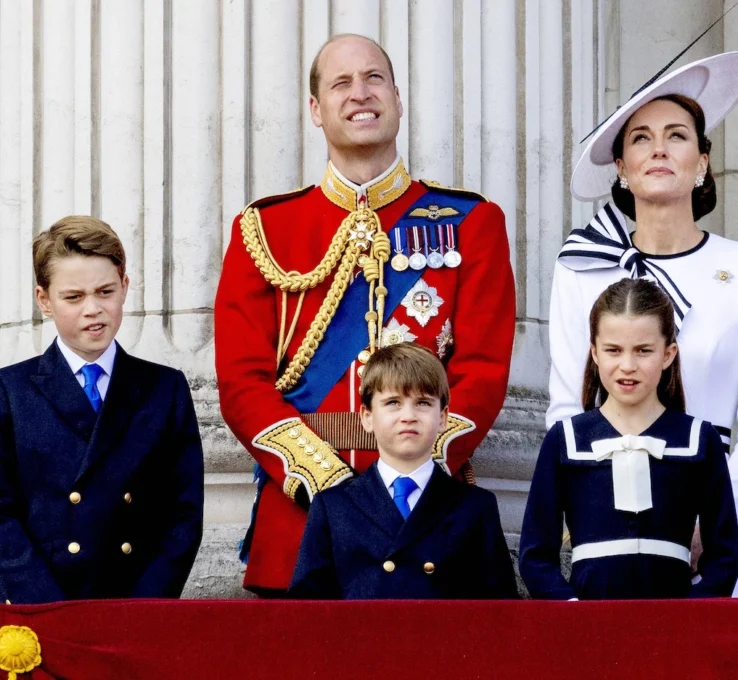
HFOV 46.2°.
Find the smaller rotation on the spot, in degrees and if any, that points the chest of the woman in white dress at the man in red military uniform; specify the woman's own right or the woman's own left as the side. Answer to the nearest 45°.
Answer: approximately 90° to the woman's own right

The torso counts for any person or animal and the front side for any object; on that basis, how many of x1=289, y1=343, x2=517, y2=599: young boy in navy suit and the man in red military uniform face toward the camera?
2

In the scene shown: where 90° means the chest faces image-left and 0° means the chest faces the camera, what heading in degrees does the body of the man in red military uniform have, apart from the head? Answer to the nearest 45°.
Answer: approximately 0°

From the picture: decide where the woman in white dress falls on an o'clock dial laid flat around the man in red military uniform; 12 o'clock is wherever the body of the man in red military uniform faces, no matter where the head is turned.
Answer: The woman in white dress is roughly at 9 o'clock from the man in red military uniform.

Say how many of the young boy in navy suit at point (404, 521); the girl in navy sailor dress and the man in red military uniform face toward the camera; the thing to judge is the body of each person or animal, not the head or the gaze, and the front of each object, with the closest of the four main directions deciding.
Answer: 3

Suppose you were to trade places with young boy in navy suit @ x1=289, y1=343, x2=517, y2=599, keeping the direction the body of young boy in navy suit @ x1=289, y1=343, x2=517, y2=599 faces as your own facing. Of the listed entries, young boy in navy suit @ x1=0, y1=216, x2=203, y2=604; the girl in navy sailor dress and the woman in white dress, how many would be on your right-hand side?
1

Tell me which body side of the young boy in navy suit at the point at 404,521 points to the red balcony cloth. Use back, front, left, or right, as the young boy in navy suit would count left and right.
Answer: front
